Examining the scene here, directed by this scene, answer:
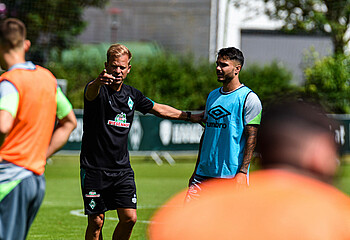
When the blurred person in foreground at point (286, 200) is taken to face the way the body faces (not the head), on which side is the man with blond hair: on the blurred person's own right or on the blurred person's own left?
on the blurred person's own left

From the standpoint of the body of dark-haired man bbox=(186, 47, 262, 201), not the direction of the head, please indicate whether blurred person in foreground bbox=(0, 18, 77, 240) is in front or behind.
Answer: in front

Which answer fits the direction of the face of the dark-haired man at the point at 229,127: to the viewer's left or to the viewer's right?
to the viewer's left

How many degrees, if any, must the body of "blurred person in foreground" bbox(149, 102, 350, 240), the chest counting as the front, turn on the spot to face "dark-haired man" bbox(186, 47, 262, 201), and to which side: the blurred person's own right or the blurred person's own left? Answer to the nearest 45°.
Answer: approximately 45° to the blurred person's own left

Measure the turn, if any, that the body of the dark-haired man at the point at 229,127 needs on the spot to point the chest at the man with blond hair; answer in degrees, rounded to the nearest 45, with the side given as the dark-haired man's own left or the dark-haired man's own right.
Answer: approximately 45° to the dark-haired man's own right

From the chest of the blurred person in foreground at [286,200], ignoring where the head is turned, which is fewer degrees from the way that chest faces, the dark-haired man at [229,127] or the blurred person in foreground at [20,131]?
the dark-haired man

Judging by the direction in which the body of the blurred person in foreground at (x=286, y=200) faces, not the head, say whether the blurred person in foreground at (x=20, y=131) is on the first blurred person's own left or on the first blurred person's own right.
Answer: on the first blurred person's own left

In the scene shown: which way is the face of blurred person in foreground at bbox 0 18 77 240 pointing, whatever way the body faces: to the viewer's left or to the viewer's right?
to the viewer's right

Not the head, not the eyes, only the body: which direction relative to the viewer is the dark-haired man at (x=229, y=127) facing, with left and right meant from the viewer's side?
facing the viewer and to the left of the viewer

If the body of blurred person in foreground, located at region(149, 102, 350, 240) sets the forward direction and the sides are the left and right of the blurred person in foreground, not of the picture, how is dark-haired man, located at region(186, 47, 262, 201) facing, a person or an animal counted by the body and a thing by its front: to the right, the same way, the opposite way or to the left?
the opposite way

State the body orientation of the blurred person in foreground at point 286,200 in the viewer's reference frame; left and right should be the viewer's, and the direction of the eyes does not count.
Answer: facing away from the viewer and to the right of the viewer
